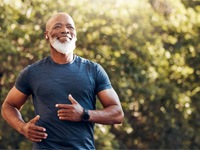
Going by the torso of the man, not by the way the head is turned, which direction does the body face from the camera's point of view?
toward the camera
